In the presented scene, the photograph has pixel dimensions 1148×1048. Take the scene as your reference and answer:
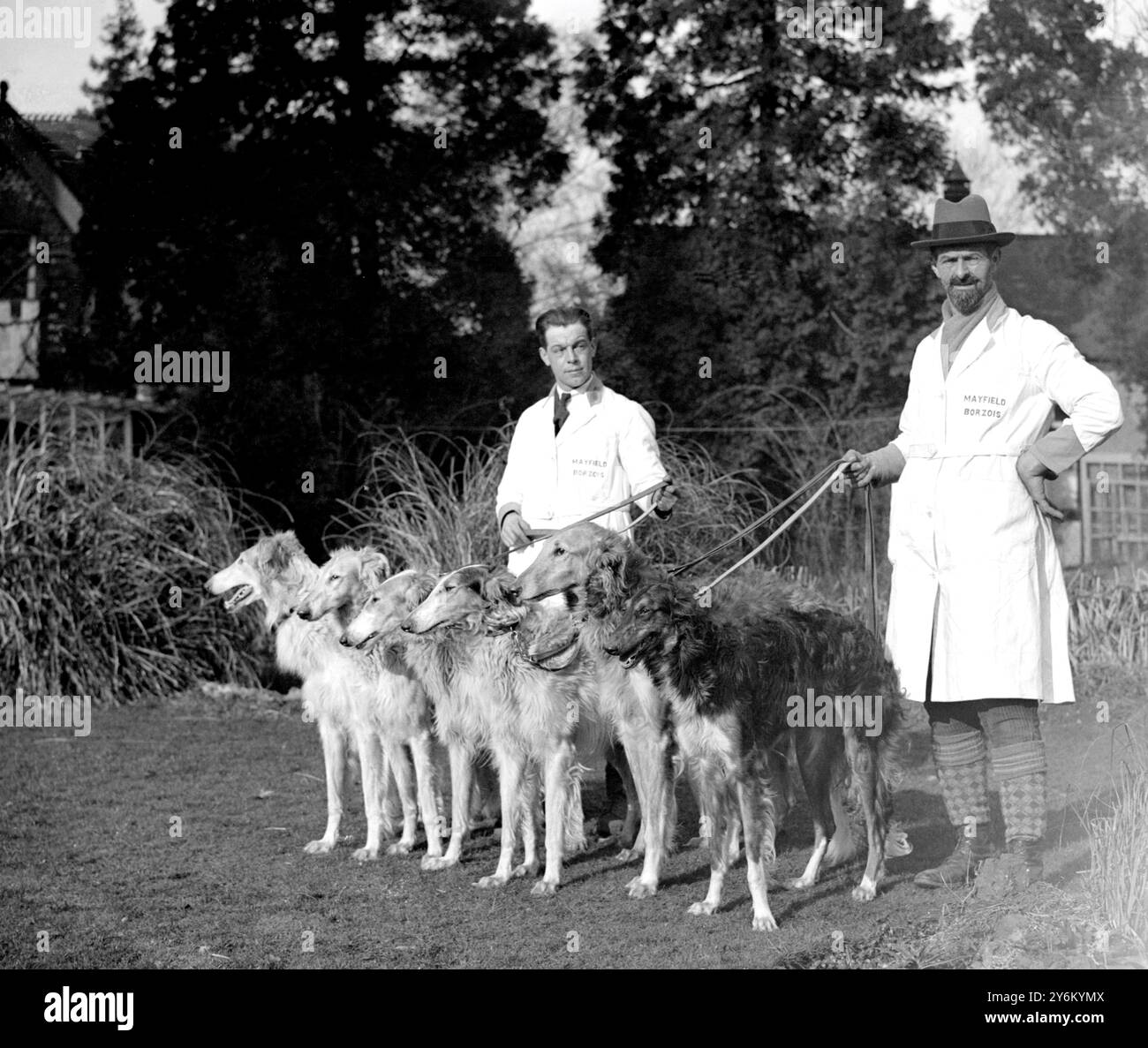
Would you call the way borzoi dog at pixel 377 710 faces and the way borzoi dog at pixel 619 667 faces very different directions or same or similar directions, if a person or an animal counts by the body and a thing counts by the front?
same or similar directions

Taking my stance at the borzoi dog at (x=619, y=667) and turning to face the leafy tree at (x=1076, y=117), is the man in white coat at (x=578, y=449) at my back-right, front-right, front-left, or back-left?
front-left

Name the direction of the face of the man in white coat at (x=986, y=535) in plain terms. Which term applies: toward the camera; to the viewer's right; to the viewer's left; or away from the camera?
toward the camera

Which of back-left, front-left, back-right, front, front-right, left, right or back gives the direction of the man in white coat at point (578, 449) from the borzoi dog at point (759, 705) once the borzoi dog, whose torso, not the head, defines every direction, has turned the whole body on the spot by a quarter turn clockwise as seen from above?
front

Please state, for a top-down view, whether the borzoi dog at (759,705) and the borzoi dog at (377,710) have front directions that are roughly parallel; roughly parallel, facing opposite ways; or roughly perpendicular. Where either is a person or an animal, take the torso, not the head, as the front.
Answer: roughly parallel

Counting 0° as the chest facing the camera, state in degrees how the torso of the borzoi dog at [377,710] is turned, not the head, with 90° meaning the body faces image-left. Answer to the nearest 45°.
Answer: approximately 45°

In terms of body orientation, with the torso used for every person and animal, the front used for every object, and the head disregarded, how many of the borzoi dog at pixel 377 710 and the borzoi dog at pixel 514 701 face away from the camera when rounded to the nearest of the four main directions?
0

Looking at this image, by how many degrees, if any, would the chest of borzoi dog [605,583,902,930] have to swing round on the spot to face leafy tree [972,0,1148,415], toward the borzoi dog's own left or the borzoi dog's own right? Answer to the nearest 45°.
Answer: approximately 135° to the borzoi dog's own right

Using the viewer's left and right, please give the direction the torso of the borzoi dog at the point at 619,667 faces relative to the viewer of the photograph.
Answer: facing the viewer and to the left of the viewer
